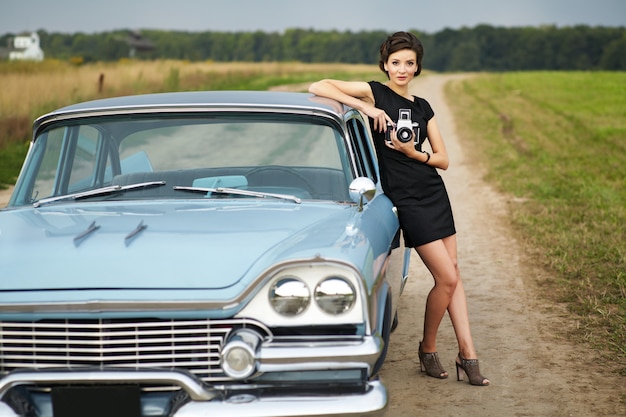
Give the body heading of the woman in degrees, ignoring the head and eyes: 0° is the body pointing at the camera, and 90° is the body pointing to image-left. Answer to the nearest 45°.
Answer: approximately 0°
